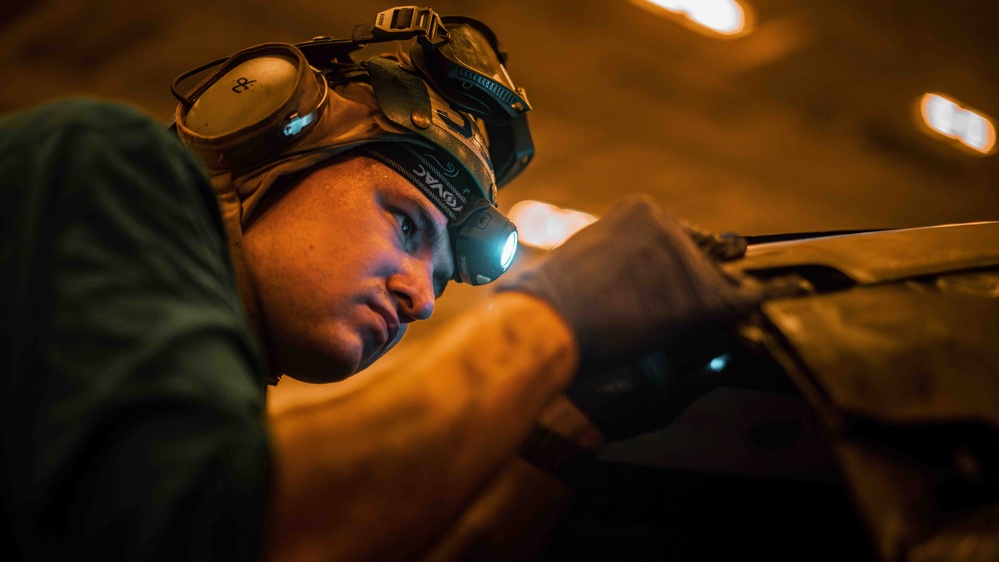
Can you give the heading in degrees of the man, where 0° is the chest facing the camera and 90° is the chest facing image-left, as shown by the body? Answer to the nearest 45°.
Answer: approximately 270°

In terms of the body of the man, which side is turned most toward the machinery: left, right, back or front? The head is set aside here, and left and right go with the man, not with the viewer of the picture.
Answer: front

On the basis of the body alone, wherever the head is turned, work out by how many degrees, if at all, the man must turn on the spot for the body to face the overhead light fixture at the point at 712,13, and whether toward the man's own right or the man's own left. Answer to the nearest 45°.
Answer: approximately 90° to the man's own left

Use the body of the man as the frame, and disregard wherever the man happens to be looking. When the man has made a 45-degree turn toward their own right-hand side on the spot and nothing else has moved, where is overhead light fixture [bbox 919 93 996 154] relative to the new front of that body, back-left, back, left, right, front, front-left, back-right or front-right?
left

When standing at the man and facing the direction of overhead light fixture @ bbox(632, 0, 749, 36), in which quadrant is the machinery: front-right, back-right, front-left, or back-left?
front-right

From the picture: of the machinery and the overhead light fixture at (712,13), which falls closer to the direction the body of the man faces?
the machinery
